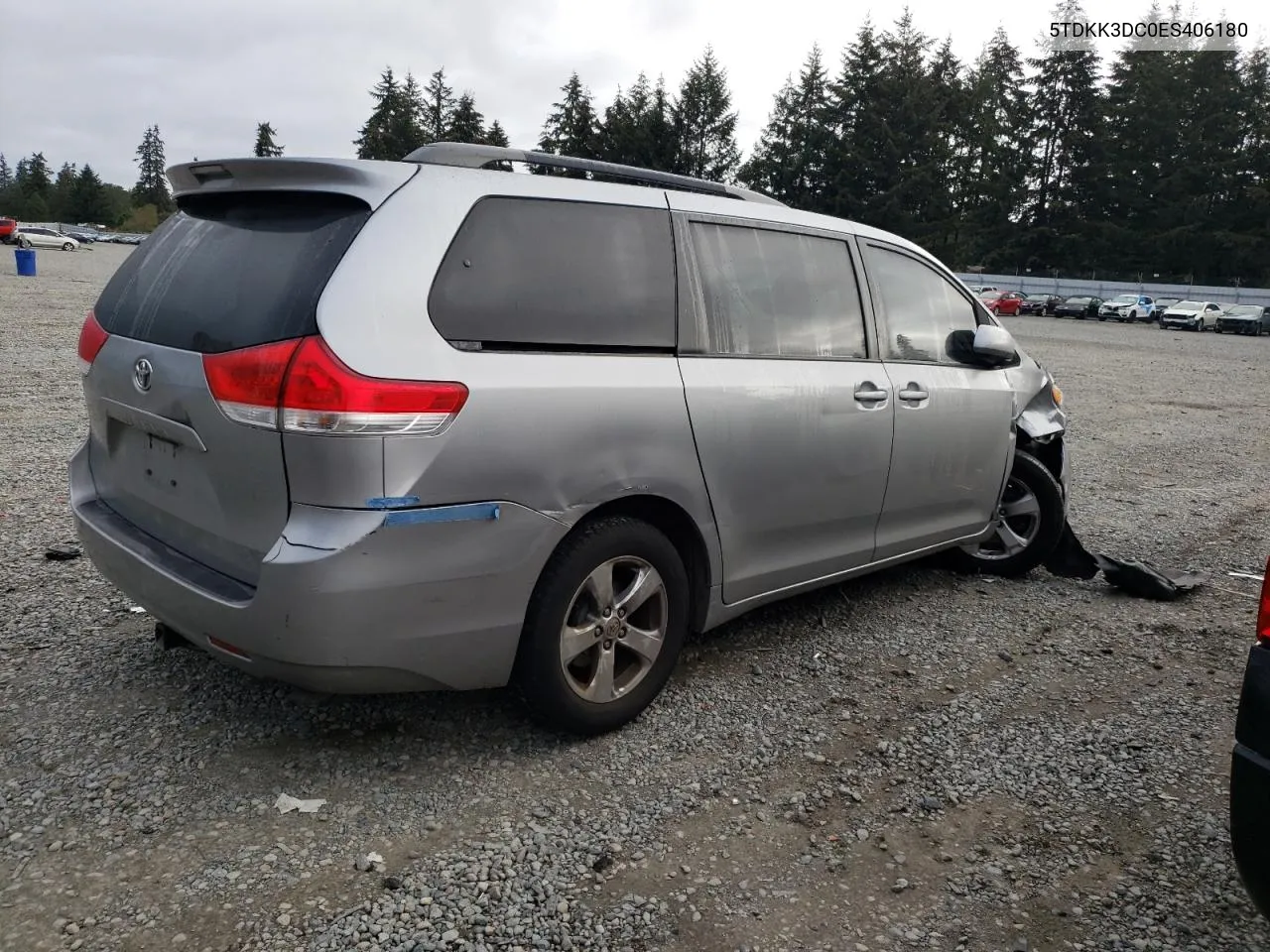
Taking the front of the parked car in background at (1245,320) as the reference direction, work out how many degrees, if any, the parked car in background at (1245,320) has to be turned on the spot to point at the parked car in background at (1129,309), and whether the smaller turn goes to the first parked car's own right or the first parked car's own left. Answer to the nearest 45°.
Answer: approximately 90° to the first parked car's own right

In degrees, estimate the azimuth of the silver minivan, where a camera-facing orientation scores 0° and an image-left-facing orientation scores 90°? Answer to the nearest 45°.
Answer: approximately 225°

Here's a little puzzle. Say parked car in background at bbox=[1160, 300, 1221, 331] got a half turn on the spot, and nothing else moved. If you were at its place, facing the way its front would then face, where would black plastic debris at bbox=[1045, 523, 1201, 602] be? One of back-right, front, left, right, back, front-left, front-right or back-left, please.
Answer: back-right

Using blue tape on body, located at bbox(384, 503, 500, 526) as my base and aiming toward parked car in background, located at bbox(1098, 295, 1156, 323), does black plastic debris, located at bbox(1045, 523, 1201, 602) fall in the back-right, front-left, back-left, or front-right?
front-right

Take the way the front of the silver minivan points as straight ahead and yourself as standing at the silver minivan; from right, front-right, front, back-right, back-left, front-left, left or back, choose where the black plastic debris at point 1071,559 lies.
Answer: front

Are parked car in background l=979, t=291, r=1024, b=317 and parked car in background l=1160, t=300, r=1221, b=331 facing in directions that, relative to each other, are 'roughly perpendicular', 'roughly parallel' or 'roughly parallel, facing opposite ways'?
roughly parallel
